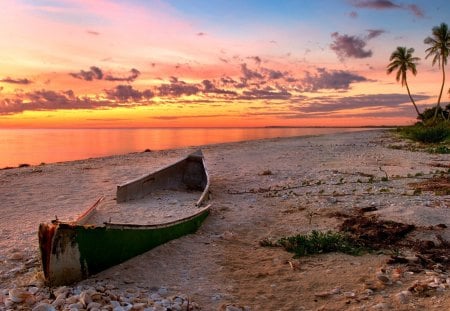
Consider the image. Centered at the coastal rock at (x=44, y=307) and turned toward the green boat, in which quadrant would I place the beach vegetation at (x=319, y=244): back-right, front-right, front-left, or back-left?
front-right

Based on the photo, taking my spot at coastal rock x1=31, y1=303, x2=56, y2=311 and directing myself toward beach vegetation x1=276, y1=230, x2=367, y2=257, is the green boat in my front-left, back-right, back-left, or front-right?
front-left

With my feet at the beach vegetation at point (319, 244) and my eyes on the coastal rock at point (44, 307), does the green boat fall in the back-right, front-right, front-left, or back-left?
front-right

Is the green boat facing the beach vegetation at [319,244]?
no
